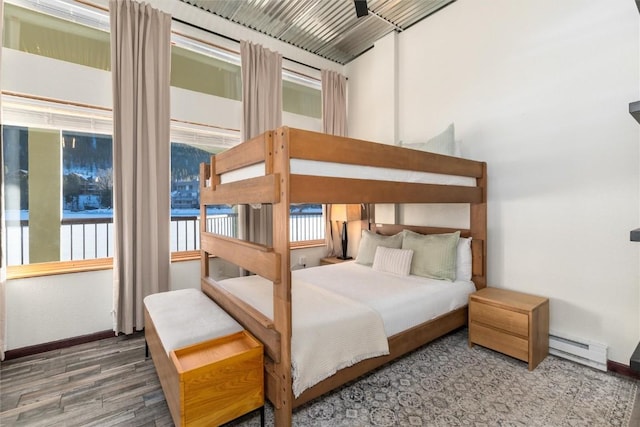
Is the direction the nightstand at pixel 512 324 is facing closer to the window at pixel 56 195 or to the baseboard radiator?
the window

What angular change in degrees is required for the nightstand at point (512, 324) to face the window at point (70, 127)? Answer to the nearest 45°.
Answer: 0° — it already faces it

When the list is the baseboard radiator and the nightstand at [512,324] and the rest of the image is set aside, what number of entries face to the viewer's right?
0

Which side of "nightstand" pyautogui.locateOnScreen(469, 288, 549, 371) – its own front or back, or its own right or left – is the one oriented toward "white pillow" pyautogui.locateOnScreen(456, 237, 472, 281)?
right

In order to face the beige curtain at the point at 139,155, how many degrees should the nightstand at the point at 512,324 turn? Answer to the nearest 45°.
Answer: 0° — it already faces it

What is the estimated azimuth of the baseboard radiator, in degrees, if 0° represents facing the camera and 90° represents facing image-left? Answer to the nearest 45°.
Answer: approximately 45°

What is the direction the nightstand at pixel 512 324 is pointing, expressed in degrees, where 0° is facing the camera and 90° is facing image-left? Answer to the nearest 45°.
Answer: approximately 45°

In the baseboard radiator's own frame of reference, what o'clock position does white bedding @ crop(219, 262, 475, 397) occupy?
The white bedding is roughly at 12 o'clock from the baseboard radiator.
